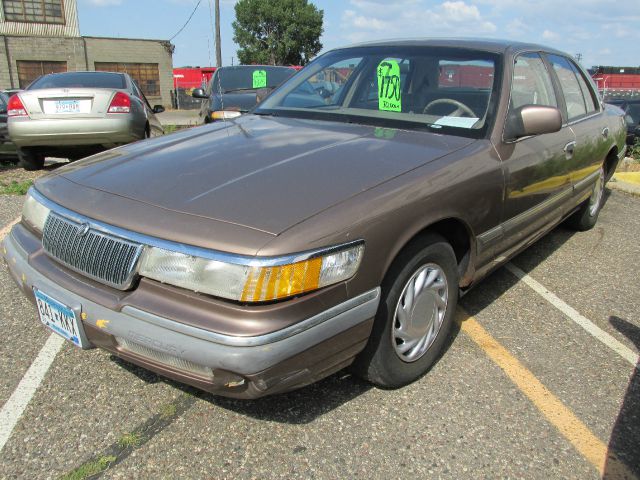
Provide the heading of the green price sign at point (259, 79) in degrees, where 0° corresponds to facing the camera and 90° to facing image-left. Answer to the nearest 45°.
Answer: approximately 0°

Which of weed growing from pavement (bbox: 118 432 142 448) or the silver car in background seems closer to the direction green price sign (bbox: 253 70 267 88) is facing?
the weed growing from pavement

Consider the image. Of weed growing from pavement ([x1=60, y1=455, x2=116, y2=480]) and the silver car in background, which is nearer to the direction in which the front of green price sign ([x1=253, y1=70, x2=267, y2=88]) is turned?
the weed growing from pavement

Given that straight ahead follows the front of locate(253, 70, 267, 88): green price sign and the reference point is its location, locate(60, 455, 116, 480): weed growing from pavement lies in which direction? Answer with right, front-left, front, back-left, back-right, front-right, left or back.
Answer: front

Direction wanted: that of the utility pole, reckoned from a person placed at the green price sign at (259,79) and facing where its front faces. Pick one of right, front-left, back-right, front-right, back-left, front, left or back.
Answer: back

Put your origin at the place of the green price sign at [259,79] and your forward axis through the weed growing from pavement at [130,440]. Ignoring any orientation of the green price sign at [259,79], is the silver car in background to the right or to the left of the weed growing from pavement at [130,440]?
right

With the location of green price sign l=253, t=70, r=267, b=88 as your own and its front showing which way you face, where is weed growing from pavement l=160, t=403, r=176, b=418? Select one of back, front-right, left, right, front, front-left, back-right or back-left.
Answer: front

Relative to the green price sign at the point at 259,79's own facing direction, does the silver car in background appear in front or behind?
in front

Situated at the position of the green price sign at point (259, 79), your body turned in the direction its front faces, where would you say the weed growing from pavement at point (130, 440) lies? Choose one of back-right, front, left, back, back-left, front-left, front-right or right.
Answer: front

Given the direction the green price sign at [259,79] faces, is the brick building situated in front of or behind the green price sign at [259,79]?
behind

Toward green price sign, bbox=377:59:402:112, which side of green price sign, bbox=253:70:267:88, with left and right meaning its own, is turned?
front

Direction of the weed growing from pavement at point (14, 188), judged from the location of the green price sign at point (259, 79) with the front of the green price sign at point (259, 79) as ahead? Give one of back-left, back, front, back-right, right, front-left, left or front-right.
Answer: front-right
